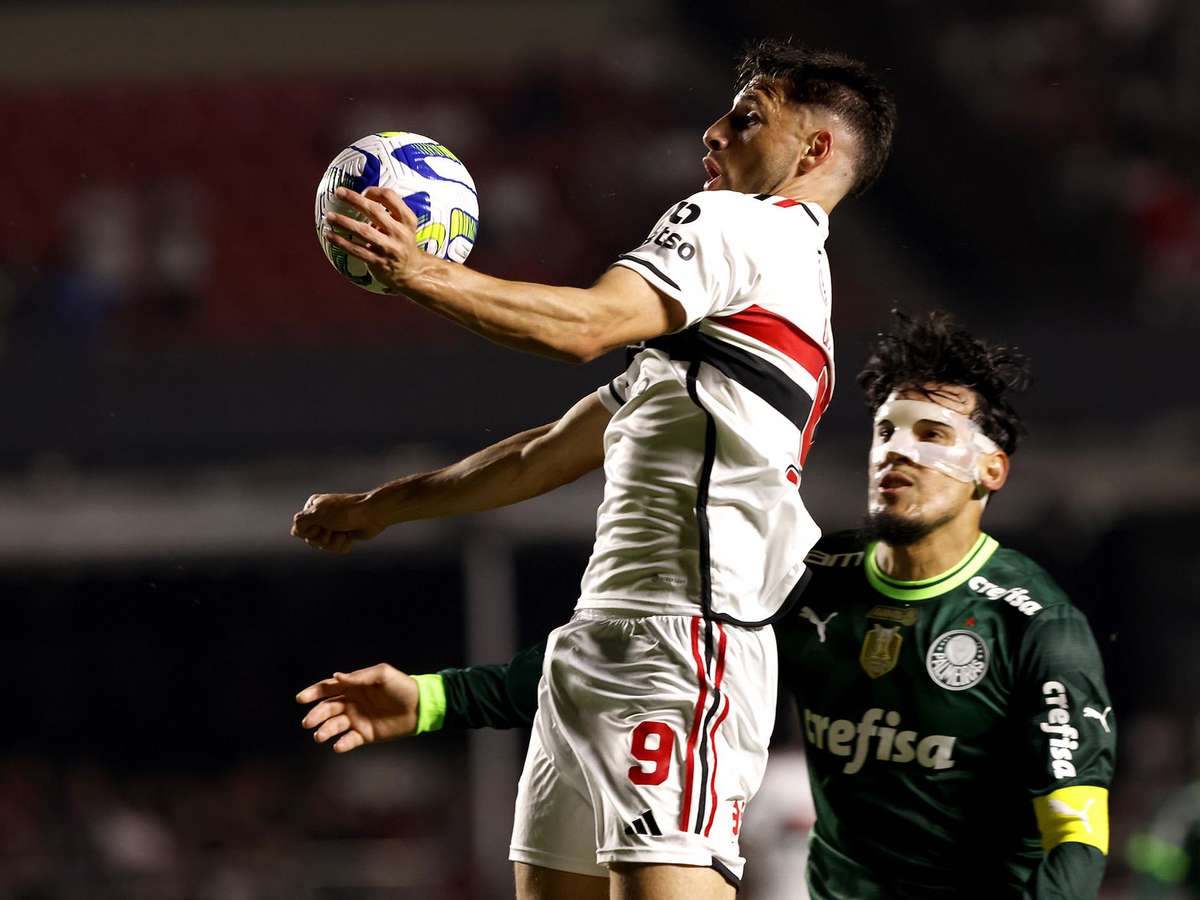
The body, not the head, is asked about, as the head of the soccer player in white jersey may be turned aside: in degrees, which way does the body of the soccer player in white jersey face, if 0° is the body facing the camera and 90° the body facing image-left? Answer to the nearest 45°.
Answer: approximately 90°

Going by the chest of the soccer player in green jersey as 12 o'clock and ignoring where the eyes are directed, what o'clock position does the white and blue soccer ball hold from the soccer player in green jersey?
The white and blue soccer ball is roughly at 12 o'clock from the soccer player in green jersey.

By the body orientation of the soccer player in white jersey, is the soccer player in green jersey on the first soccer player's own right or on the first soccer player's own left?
on the first soccer player's own right

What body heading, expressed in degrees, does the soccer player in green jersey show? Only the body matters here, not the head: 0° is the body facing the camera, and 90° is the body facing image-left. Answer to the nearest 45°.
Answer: approximately 45°

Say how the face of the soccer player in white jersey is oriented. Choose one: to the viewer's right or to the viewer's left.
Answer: to the viewer's left
